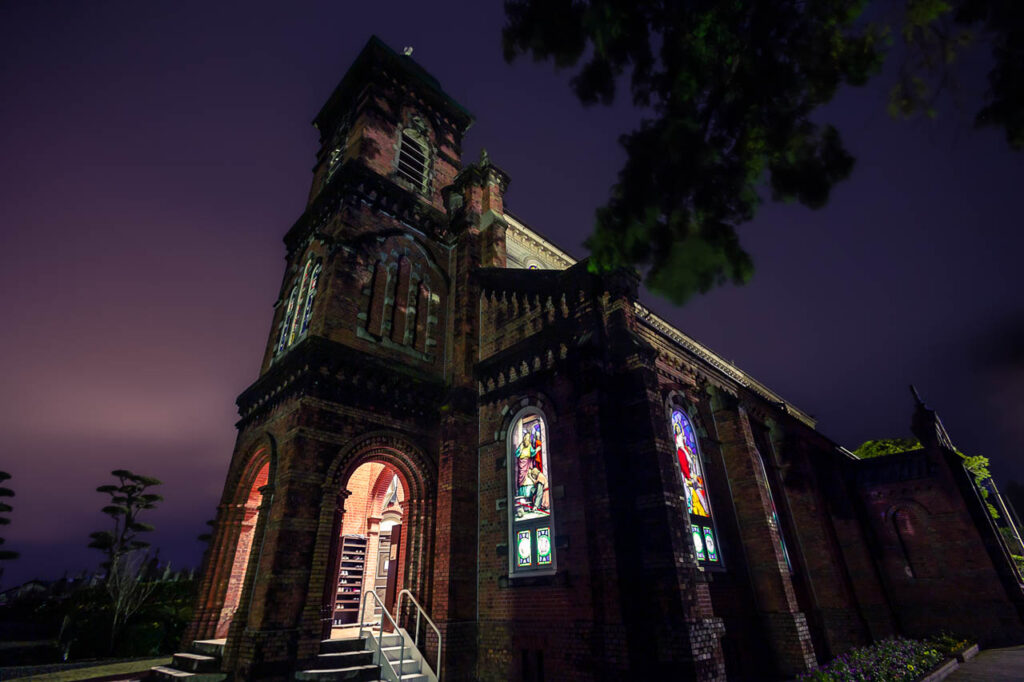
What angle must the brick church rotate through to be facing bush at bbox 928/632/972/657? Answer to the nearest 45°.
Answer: approximately 180°

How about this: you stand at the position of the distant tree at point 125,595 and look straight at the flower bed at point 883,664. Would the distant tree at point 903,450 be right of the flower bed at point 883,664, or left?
left

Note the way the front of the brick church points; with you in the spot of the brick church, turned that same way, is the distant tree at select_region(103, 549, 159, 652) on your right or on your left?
on your right

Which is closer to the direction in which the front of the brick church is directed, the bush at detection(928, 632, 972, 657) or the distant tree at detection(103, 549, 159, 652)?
the distant tree

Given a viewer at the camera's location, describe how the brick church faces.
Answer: facing the viewer and to the left of the viewer

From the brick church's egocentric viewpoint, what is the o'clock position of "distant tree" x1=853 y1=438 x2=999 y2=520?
The distant tree is roughly at 6 o'clock from the brick church.
